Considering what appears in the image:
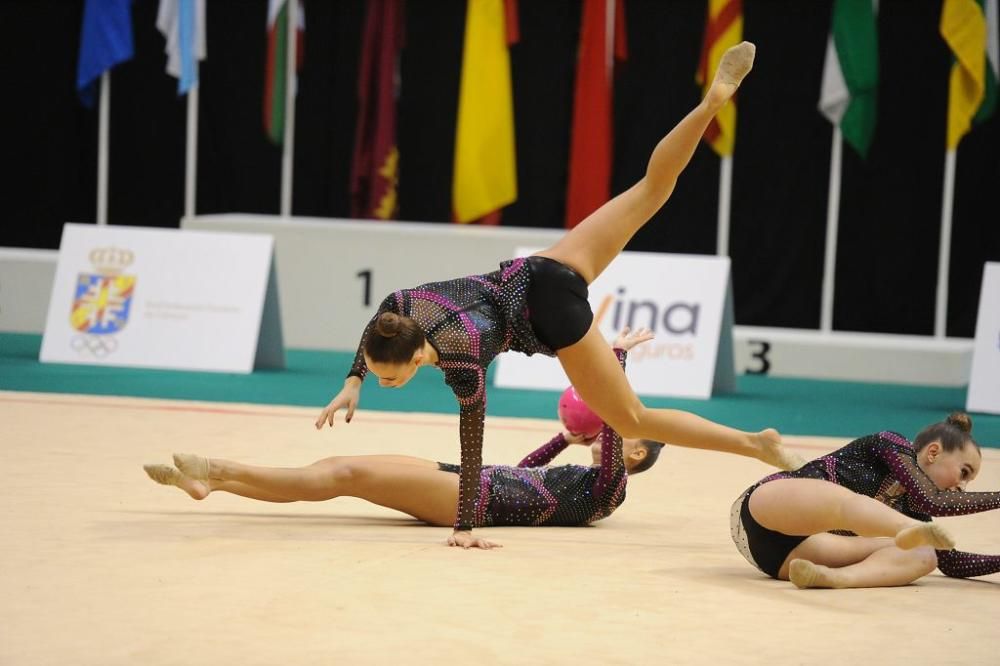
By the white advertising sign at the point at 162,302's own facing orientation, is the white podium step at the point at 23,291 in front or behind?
behind

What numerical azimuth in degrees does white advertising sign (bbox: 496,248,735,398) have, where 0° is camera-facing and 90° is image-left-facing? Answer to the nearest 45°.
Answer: approximately 0°

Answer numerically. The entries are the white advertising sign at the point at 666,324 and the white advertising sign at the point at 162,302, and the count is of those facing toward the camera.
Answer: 2

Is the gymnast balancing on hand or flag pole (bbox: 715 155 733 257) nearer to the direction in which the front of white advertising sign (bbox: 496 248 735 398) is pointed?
the gymnast balancing on hand

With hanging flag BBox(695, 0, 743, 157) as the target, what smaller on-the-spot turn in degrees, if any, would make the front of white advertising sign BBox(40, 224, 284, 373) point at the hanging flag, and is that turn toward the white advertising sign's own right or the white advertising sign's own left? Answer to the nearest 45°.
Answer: approximately 90° to the white advertising sign's own left

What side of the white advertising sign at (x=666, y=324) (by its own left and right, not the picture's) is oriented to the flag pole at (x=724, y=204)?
back

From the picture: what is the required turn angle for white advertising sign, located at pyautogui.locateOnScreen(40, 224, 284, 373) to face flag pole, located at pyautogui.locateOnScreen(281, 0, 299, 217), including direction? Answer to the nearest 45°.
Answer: approximately 180°

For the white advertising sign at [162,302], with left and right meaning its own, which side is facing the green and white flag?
left

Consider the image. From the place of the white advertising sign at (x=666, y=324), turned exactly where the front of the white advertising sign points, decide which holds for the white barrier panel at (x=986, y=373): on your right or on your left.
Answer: on your left

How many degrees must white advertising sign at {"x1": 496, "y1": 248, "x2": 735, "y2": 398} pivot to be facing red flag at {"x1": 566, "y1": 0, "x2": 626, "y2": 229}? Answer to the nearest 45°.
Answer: approximately 180°

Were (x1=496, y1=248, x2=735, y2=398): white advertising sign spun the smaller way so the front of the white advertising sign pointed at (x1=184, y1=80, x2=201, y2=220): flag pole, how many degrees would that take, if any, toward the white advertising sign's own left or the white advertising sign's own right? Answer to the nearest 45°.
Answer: approximately 135° to the white advertising sign's own right
